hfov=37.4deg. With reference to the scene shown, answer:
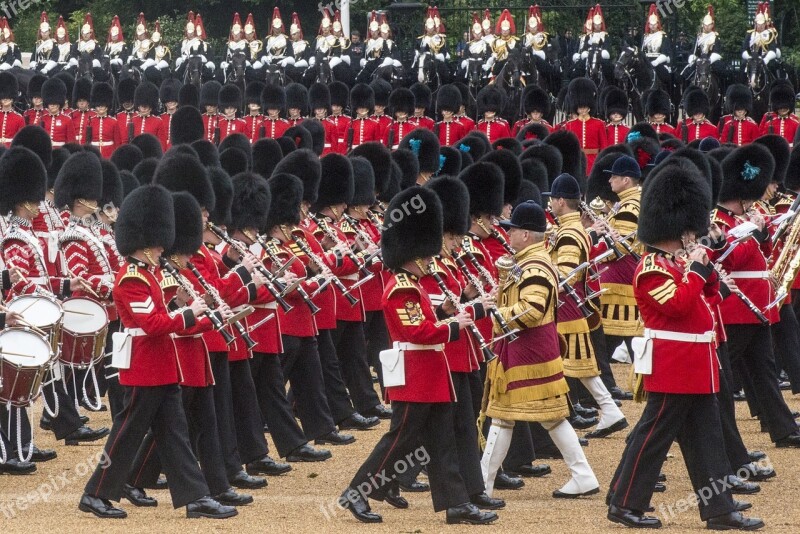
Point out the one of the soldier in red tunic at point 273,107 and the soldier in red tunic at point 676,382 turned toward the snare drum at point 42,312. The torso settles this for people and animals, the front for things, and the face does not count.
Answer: the soldier in red tunic at point 273,107

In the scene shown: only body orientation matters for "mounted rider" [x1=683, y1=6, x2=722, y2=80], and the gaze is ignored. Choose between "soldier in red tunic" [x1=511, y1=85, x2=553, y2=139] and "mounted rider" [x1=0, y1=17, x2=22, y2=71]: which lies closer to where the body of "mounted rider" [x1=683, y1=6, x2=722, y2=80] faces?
the soldier in red tunic

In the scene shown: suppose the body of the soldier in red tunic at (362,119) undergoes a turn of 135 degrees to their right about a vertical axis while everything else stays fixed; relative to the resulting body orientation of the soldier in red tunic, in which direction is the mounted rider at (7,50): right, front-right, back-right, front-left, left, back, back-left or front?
front

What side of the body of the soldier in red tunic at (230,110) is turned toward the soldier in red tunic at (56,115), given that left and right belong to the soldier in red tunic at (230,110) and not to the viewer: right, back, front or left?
right

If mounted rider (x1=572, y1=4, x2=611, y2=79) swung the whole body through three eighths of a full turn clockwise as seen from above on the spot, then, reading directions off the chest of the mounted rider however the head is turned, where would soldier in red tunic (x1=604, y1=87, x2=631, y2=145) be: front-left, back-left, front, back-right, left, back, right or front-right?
back-left

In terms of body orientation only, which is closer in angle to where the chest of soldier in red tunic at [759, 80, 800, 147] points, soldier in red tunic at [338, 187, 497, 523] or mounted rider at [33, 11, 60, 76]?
the soldier in red tunic

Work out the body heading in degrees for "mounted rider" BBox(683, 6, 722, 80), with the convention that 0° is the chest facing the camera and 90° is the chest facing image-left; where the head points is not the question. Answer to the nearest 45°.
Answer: approximately 0°

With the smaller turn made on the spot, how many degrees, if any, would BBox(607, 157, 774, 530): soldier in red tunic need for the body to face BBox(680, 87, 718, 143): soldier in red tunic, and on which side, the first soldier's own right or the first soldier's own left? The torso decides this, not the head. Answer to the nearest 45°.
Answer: approximately 90° to the first soldier's own left

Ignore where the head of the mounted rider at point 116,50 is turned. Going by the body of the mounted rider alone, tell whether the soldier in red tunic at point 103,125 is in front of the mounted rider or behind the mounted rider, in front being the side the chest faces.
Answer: in front

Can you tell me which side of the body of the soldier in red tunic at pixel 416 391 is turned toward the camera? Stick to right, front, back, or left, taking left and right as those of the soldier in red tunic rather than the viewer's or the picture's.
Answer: right

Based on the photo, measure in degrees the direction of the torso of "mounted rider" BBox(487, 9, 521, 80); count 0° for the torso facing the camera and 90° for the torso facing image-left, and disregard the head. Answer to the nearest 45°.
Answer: approximately 0°

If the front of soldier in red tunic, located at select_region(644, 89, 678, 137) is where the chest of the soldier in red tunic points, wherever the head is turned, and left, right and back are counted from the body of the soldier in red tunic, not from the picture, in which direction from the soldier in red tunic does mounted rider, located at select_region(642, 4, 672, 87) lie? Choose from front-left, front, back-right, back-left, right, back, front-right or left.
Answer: back

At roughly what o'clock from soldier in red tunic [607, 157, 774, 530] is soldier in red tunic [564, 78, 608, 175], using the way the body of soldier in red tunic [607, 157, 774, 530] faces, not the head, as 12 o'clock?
soldier in red tunic [564, 78, 608, 175] is roughly at 9 o'clock from soldier in red tunic [607, 157, 774, 530].
